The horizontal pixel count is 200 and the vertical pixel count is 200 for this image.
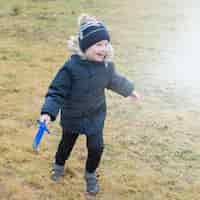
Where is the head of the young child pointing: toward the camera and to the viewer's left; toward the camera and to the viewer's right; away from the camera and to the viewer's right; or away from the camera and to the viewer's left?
toward the camera and to the viewer's right

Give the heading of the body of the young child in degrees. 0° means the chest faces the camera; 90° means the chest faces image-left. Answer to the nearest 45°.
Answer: approximately 315°
